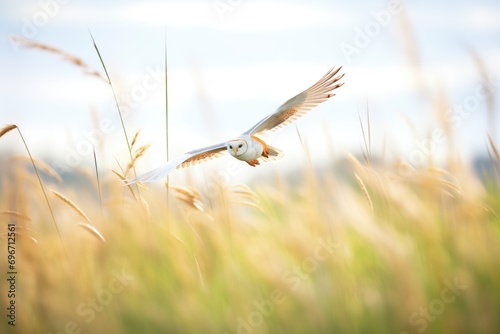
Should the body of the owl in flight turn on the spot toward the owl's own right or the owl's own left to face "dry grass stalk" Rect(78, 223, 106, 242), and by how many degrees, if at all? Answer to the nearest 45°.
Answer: approximately 45° to the owl's own right

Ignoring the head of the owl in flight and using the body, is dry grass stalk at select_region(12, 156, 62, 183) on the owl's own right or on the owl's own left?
on the owl's own right

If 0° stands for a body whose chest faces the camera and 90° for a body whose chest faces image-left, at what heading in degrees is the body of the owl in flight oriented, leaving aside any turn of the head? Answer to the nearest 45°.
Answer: approximately 45°

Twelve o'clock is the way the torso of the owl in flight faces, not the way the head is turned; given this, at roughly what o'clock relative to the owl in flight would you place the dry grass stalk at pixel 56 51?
The dry grass stalk is roughly at 2 o'clock from the owl in flight.

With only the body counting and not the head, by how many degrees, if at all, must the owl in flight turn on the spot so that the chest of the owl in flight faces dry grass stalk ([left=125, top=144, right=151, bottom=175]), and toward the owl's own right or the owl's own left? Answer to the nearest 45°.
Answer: approximately 45° to the owl's own right

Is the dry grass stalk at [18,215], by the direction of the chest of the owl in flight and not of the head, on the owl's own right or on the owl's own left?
on the owl's own right
